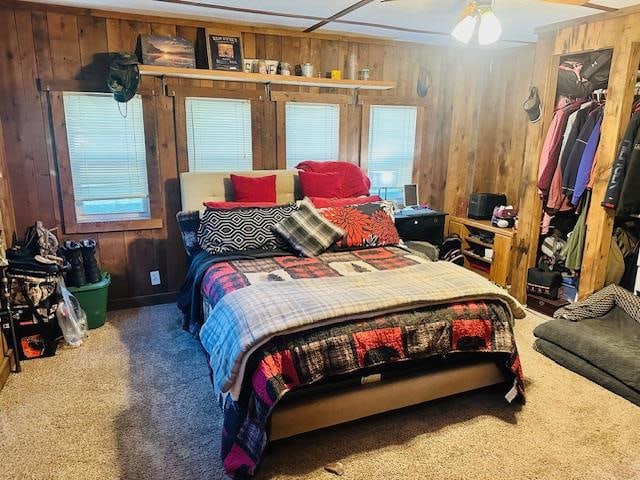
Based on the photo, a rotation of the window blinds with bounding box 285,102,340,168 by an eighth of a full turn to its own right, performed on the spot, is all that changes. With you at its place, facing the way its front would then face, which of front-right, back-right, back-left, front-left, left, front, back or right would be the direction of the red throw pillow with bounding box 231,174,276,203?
front

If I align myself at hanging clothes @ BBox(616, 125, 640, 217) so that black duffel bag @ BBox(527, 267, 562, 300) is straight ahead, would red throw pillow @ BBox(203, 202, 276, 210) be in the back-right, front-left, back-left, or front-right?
front-left

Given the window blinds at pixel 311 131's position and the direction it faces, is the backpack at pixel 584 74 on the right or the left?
on its left

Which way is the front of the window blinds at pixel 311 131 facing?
toward the camera

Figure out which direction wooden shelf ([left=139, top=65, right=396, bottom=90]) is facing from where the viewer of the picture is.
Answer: facing the viewer

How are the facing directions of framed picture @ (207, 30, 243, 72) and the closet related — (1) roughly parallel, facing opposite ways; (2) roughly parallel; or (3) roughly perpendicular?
roughly perpendicular

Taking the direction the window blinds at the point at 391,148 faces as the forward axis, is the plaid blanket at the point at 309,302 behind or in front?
in front

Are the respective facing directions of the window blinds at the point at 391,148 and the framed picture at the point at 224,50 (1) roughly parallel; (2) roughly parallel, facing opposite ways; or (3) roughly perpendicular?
roughly parallel

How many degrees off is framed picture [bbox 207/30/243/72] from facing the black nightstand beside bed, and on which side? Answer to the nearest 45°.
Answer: approximately 90° to its left

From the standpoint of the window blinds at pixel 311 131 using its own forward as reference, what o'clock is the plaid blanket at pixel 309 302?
The plaid blanket is roughly at 12 o'clock from the window blinds.

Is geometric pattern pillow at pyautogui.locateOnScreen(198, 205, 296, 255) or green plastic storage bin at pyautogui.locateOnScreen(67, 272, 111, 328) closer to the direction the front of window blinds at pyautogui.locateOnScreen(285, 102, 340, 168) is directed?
the geometric pattern pillow

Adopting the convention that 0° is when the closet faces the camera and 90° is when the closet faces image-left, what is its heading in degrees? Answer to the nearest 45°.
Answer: approximately 45°

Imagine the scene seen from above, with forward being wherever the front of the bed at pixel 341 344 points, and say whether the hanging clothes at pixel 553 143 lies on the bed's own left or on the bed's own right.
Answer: on the bed's own left

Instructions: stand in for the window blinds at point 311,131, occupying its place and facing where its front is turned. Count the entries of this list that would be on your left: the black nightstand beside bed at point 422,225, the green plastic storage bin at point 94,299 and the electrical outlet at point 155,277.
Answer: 1

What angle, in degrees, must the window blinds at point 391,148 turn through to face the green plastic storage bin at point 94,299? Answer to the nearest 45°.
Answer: approximately 45° to its right
